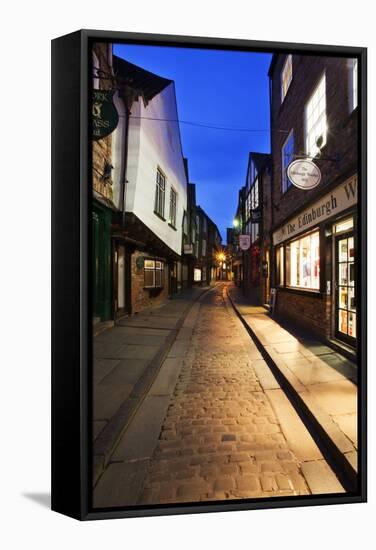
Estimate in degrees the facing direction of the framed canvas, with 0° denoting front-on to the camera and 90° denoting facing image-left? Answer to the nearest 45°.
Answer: approximately 315°
